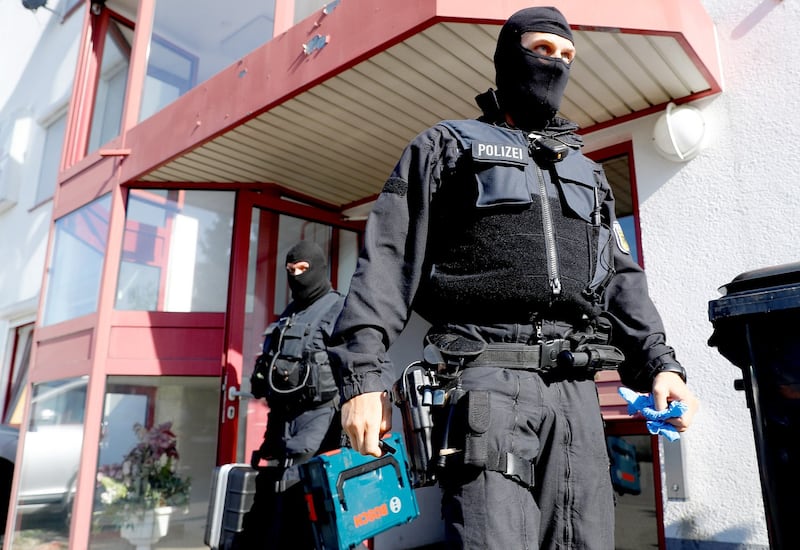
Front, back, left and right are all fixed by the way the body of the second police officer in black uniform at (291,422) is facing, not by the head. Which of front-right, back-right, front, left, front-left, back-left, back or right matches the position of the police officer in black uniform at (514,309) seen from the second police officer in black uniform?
front-left

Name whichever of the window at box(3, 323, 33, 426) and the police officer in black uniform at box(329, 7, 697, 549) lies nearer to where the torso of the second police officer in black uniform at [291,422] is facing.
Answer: the police officer in black uniform

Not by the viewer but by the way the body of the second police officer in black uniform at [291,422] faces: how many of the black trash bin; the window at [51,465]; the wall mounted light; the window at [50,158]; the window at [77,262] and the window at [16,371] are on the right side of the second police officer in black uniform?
4

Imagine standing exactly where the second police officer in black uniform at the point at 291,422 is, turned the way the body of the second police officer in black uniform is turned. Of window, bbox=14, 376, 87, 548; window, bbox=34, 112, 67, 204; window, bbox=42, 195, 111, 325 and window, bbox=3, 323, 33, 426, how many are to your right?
4

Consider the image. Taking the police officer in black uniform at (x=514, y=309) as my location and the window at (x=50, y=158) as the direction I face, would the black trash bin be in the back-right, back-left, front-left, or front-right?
back-right

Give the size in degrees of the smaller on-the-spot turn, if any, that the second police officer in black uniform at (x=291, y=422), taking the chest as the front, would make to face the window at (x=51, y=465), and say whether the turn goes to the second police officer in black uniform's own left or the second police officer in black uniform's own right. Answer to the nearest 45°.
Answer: approximately 90° to the second police officer in black uniform's own right

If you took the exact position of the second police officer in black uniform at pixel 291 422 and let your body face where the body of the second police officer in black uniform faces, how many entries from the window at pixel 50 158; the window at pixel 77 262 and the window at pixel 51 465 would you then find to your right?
3

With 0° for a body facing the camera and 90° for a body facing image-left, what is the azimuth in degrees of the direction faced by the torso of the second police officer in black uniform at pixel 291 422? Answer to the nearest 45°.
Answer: approximately 45°

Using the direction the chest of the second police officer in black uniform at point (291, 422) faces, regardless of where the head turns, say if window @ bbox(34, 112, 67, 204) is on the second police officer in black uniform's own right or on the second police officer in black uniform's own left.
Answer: on the second police officer in black uniform's own right

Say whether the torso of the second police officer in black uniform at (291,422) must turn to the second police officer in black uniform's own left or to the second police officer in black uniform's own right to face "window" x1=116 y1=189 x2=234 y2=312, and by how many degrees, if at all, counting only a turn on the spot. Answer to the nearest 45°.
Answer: approximately 90° to the second police officer in black uniform's own right

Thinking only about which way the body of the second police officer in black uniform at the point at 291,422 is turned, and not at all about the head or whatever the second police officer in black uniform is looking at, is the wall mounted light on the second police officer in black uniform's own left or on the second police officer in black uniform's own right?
on the second police officer in black uniform's own left

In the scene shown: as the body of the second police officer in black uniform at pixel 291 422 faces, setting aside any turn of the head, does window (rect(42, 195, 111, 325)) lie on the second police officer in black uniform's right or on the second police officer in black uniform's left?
on the second police officer in black uniform's right
